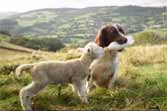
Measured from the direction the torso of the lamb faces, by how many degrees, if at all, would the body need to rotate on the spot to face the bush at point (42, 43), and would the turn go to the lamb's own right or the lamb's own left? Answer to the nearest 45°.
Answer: approximately 90° to the lamb's own left

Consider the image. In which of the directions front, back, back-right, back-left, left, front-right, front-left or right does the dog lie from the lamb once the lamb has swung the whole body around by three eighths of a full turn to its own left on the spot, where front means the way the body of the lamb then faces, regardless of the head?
right

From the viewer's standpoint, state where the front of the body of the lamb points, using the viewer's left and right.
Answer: facing to the right of the viewer
